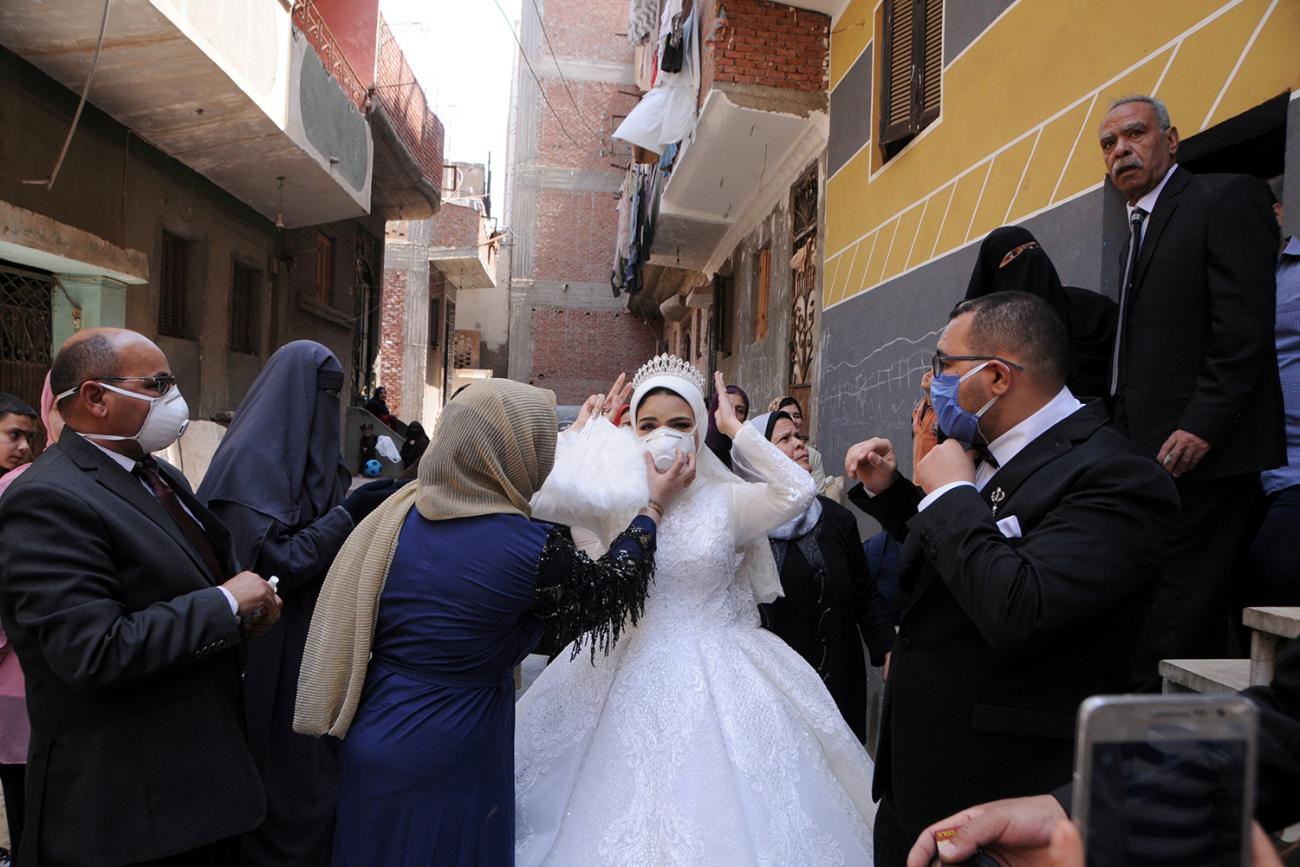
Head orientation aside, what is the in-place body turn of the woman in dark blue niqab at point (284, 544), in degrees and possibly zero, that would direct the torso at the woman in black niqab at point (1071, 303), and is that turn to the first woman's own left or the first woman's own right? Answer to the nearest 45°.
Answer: approximately 45° to the first woman's own right

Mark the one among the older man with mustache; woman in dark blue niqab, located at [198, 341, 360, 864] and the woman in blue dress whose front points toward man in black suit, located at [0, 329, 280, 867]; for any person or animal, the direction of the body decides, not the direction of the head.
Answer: the older man with mustache

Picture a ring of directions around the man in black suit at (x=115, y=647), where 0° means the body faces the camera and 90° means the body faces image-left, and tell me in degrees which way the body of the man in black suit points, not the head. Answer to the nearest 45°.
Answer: approximately 270°

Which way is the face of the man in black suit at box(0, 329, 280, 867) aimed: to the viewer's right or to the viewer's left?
to the viewer's right

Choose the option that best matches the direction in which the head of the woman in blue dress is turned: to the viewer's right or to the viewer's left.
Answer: to the viewer's right

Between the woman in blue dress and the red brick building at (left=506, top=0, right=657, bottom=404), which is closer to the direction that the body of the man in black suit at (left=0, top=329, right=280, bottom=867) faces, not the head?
the woman in blue dress

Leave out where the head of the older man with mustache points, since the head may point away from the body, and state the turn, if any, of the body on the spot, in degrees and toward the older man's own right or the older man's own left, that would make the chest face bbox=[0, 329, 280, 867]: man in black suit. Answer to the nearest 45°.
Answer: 0° — they already face them

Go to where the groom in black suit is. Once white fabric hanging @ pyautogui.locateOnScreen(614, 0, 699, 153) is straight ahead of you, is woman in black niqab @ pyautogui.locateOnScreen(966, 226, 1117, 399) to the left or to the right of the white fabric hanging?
right

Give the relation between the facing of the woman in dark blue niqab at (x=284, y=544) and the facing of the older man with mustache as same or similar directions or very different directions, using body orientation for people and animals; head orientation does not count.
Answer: very different directions

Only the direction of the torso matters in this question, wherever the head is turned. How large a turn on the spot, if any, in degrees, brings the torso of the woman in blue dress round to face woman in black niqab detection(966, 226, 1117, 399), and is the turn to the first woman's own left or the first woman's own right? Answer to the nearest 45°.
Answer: approximately 45° to the first woman's own right

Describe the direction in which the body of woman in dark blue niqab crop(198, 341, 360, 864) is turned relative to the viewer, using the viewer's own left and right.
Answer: facing to the right of the viewer

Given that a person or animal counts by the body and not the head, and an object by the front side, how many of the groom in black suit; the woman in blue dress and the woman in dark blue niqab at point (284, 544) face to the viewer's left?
1

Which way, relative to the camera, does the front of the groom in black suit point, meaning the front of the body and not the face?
to the viewer's left

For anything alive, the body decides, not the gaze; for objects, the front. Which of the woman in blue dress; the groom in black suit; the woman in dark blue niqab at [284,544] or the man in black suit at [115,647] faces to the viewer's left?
the groom in black suit
